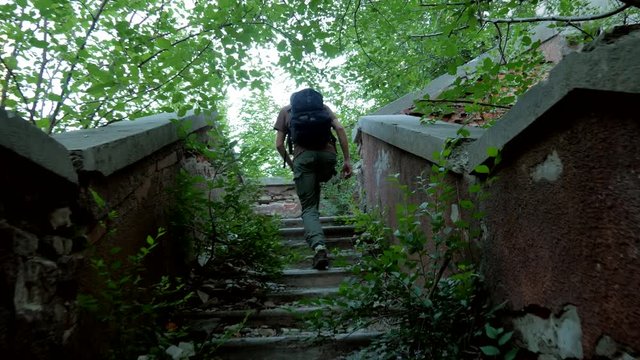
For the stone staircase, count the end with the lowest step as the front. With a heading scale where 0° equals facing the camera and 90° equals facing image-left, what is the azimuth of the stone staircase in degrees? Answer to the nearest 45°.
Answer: approximately 0°
